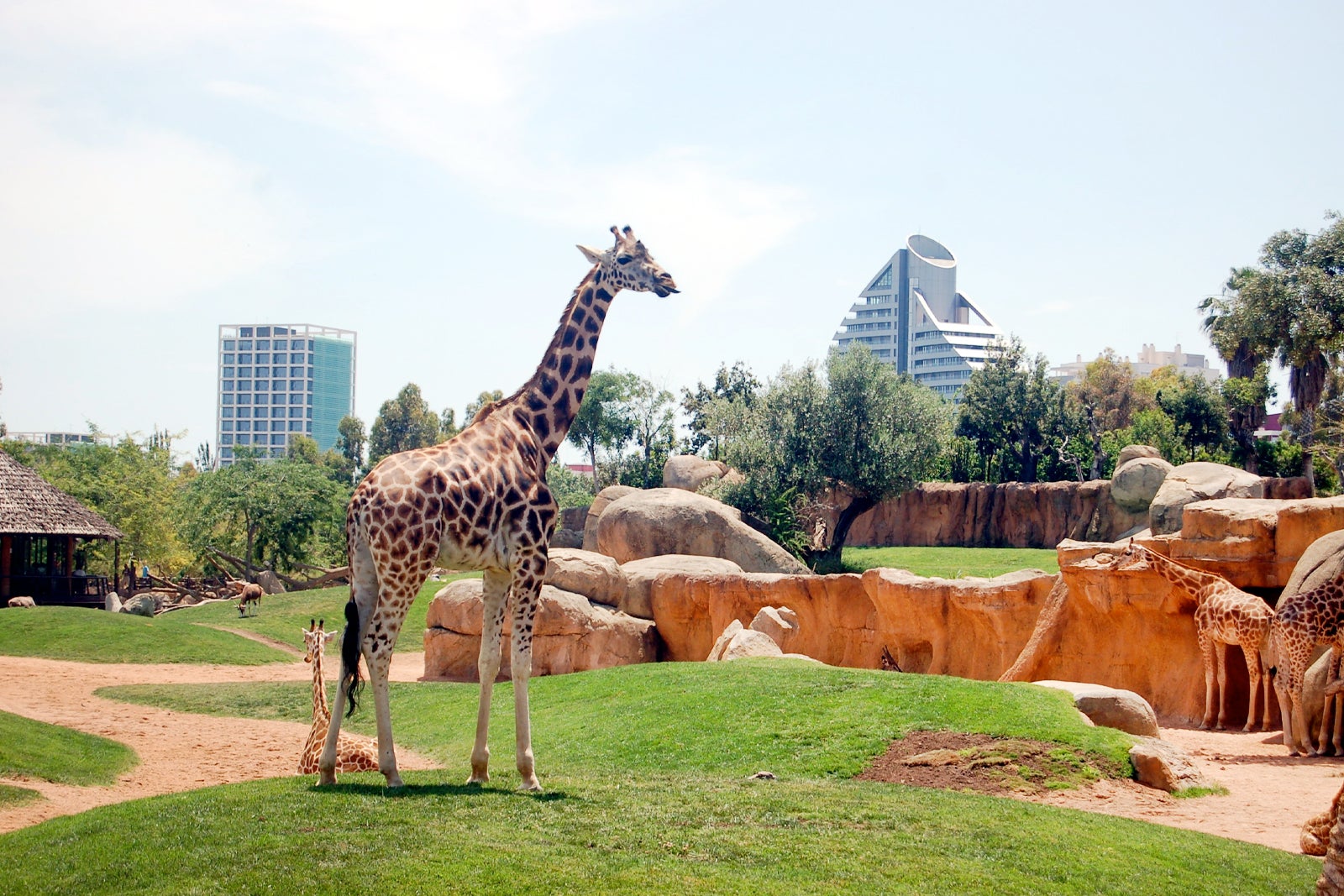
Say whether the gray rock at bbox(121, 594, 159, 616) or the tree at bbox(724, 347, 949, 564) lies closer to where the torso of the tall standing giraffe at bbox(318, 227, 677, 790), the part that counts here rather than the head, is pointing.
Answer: the tree

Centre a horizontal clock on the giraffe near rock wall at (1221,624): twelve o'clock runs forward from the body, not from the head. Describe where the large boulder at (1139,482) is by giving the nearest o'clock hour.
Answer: The large boulder is roughly at 3 o'clock from the giraffe near rock wall.

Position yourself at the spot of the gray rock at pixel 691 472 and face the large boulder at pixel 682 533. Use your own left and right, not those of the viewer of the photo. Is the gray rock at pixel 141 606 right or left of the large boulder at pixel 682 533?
right

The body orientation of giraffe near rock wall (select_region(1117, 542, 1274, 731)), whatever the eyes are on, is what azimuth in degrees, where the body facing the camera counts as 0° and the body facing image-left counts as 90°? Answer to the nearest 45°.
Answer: approximately 90°

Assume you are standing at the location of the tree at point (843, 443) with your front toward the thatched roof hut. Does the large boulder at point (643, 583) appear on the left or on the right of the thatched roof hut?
left

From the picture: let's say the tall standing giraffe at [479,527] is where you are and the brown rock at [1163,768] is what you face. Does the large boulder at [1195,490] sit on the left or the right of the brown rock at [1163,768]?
left

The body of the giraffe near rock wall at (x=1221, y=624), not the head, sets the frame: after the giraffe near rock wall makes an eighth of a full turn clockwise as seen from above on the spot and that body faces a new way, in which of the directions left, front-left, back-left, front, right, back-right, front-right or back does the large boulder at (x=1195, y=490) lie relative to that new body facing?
front-right

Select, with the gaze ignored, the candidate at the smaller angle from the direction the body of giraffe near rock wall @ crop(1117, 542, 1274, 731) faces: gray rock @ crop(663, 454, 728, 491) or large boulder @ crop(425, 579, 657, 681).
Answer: the large boulder

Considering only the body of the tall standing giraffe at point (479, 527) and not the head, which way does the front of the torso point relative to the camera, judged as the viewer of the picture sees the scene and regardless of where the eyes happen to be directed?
to the viewer's right

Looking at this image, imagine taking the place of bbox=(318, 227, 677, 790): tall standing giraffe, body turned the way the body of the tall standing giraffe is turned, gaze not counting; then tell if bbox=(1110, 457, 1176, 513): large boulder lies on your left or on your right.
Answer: on your left

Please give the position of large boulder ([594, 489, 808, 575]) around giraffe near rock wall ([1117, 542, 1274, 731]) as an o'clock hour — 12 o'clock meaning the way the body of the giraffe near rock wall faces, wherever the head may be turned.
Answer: The large boulder is roughly at 1 o'clock from the giraffe near rock wall.

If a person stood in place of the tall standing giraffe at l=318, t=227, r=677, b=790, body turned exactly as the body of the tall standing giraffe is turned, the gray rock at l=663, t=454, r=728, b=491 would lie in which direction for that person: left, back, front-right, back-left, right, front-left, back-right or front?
left
